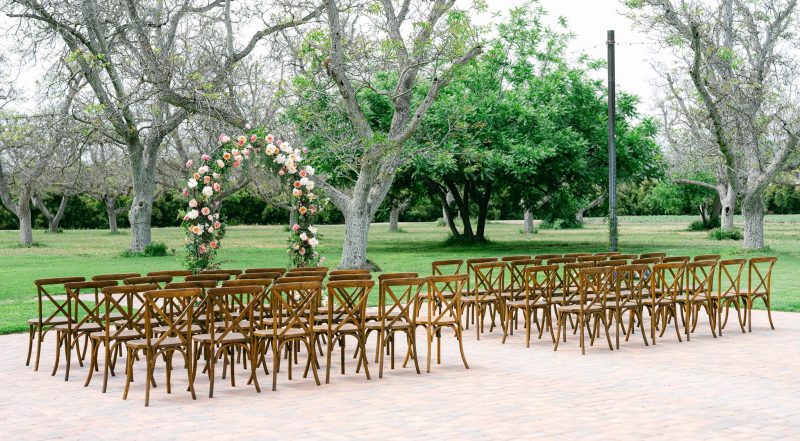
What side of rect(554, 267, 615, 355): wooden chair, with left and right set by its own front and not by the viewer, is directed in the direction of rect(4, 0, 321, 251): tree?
front

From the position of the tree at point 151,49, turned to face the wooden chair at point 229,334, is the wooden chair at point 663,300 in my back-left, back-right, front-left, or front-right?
front-left

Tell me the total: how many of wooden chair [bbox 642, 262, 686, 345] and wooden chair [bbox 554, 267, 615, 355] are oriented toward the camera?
0

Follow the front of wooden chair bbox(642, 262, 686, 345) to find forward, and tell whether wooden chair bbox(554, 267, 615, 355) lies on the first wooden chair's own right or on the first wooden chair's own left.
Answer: on the first wooden chair's own left

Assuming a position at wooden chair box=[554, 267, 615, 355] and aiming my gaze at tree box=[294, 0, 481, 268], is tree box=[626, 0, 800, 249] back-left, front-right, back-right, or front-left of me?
front-right

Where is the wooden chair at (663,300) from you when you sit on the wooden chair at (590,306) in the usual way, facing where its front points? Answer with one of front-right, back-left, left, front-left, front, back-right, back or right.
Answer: right

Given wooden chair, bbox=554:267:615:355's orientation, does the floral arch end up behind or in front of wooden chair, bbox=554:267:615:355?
in front

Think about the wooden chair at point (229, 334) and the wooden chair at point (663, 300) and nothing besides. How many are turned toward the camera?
0

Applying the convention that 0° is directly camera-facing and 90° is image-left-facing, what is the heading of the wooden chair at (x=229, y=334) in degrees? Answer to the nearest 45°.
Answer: approximately 135°

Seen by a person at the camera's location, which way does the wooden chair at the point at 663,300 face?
facing away from the viewer and to the left of the viewer

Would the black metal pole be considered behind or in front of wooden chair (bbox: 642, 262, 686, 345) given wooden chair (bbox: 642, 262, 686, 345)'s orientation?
in front

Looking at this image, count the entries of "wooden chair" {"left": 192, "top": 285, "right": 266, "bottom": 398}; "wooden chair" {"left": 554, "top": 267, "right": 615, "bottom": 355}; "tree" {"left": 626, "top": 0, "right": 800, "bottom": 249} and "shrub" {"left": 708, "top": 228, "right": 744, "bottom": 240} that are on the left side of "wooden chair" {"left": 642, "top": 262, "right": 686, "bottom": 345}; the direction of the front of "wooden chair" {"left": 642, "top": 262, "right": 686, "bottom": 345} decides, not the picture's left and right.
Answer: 2

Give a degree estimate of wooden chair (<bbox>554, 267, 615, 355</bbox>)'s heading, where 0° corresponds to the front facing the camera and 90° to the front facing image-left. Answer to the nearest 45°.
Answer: approximately 135°

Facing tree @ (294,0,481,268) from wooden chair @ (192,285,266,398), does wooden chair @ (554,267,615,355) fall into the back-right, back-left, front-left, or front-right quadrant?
front-right

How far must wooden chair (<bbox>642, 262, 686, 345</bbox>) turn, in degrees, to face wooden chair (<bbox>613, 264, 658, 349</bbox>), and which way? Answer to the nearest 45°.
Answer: approximately 90° to its left
